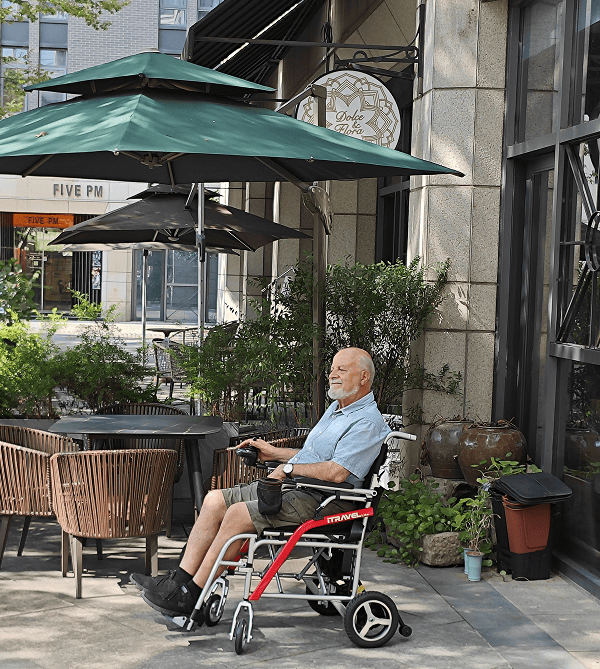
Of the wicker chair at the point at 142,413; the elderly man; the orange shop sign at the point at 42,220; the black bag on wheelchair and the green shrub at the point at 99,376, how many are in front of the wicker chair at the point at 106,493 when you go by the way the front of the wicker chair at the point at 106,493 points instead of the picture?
3

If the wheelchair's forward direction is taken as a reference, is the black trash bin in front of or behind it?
behind

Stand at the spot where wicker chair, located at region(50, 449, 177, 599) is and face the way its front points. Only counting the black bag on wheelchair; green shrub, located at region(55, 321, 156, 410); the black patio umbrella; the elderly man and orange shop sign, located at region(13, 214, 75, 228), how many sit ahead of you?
3

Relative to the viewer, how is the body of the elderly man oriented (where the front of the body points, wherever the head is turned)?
to the viewer's left

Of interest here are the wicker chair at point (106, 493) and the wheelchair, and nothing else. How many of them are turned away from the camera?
1

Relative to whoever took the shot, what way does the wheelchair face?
facing to the left of the viewer

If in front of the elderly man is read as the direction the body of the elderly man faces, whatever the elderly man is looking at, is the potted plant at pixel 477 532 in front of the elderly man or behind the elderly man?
behind

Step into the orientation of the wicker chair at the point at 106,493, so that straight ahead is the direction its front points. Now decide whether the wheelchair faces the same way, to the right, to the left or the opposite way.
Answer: to the left

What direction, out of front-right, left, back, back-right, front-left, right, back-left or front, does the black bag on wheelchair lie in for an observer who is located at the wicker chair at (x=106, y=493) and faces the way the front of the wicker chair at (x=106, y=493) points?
back-right

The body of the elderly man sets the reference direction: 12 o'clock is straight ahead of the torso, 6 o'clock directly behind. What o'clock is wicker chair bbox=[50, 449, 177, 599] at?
The wicker chair is roughly at 1 o'clock from the elderly man.

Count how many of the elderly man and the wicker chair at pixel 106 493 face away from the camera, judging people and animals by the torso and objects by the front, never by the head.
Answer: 1

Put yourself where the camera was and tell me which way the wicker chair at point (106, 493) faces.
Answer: facing away from the viewer

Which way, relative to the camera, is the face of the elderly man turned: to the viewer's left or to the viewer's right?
to the viewer's left
